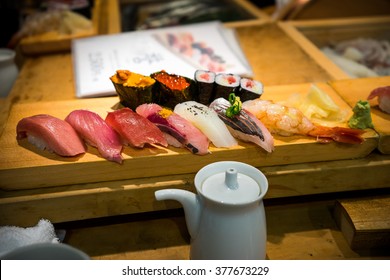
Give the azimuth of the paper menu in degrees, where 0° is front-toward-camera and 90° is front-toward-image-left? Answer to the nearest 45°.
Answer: approximately 0°

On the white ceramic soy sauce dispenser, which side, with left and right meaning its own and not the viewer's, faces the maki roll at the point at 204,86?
right

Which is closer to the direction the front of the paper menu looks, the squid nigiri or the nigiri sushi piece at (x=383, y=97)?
the squid nigiri

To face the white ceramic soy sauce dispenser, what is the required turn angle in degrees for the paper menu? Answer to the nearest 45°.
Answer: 0° — it already faces it

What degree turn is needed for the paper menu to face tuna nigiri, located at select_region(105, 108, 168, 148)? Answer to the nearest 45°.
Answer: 0° — it already faces it

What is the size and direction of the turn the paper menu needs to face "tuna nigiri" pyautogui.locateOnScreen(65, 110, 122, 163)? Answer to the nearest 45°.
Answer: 0° — it already faces it

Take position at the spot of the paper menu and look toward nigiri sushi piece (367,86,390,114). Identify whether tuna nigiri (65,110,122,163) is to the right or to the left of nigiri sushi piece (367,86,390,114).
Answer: right

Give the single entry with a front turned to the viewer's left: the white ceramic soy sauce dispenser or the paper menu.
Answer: the white ceramic soy sauce dispenser

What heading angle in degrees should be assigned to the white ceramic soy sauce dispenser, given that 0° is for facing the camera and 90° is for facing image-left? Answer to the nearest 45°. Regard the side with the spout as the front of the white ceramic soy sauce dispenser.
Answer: approximately 90°

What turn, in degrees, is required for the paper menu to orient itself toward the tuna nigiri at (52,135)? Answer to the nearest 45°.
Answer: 0° — it already faces it

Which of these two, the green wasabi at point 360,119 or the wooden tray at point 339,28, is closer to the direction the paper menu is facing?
the green wasabi

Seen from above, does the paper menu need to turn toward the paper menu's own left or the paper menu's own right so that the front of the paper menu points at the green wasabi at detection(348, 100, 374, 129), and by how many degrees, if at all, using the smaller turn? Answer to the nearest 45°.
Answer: approximately 45° to the paper menu's own left

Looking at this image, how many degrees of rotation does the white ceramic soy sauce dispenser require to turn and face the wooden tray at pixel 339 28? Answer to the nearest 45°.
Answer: approximately 90° to its right

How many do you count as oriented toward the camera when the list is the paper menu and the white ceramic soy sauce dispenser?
1
